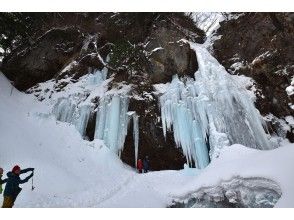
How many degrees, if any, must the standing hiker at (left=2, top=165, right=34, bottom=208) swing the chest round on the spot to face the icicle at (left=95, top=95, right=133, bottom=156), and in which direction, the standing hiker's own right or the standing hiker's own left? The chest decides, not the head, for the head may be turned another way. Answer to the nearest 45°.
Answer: approximately 45° to the standing hiker's own left

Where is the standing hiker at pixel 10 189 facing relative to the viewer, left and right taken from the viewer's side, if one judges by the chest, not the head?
facing to the right of the viewer

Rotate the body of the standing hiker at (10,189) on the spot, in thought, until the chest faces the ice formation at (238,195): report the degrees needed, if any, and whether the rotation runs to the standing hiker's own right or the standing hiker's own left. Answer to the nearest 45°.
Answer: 0° — they already face it
